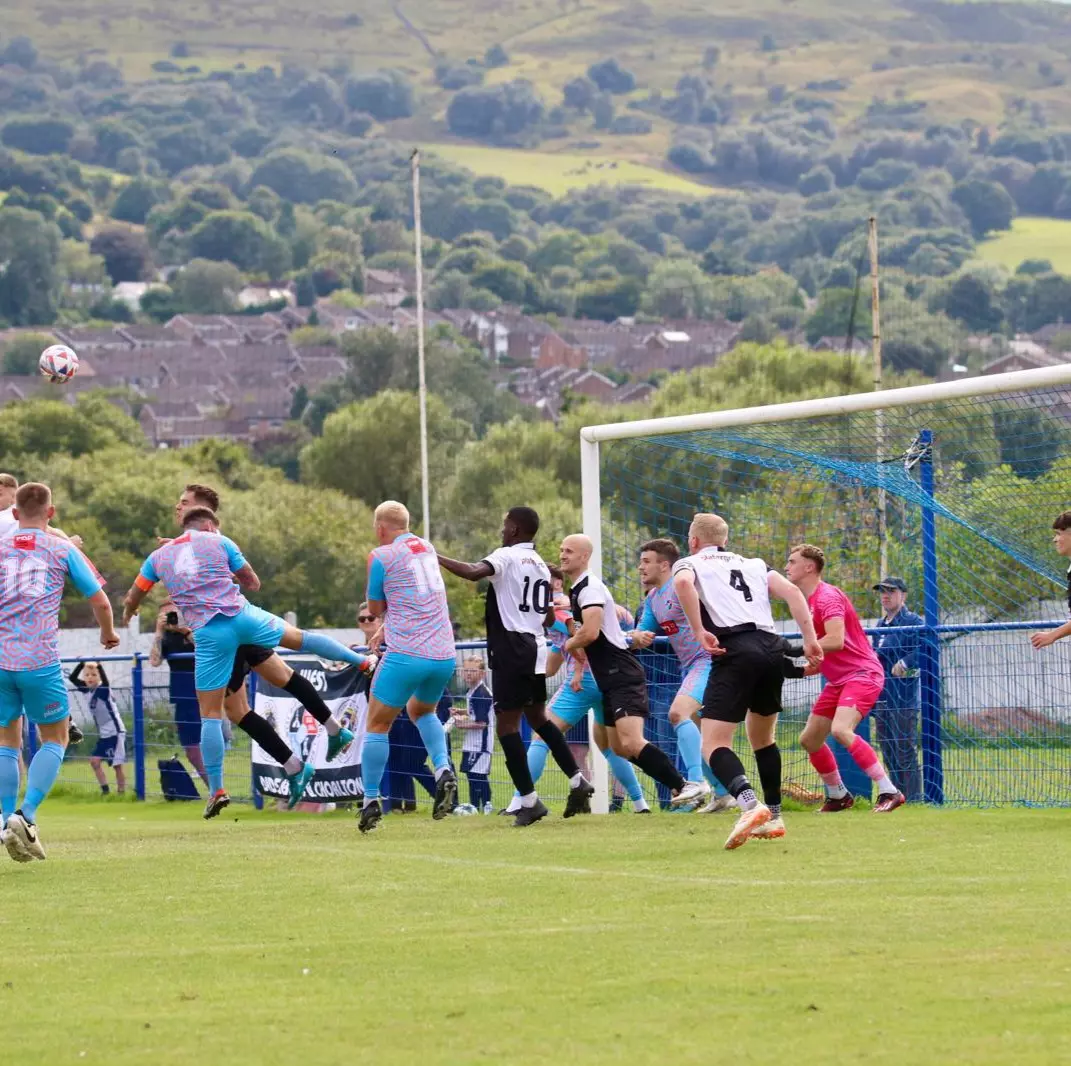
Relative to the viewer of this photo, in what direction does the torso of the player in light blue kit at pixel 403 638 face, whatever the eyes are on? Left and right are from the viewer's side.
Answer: facing away from the viewer and to the left of the viewer

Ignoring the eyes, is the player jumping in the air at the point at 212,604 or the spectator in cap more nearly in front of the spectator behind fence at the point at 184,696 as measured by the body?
the player jumping in the air

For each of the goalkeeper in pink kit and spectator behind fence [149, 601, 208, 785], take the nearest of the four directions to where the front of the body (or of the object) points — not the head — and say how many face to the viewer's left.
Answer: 1

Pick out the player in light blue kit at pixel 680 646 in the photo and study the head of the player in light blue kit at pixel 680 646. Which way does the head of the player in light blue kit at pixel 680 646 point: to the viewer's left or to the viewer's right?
to the viewer's left

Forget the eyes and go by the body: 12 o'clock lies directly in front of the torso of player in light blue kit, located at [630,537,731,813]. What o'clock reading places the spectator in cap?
The spectator in cap is roughly at 6 o'clock from the player in light blue kit.

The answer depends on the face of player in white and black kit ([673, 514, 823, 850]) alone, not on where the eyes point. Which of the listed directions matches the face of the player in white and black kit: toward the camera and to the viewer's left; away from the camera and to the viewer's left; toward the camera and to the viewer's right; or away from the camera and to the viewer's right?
away from the camera and to the viewer's left

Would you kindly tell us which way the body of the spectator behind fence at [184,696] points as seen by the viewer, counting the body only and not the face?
toward the camera

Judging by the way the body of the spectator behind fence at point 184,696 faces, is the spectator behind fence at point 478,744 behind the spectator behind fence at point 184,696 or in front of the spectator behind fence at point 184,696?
in front

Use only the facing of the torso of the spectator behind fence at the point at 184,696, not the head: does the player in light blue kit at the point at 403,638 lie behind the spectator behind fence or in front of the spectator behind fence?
in front

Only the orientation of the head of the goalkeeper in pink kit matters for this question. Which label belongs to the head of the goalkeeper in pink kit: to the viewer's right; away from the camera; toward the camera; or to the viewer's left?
to the viewer's left

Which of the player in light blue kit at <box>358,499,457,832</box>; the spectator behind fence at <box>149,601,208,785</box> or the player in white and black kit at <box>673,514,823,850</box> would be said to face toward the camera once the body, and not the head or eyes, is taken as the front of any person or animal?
the spectator behind fence

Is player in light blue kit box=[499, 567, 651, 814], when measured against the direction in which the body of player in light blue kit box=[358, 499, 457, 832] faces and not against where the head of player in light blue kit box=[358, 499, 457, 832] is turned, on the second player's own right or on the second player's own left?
on the second player's own right

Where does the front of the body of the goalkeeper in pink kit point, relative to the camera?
to the viewer's left

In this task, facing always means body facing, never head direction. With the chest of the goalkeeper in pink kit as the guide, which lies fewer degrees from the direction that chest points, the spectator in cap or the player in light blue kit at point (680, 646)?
the player in light blue kit
